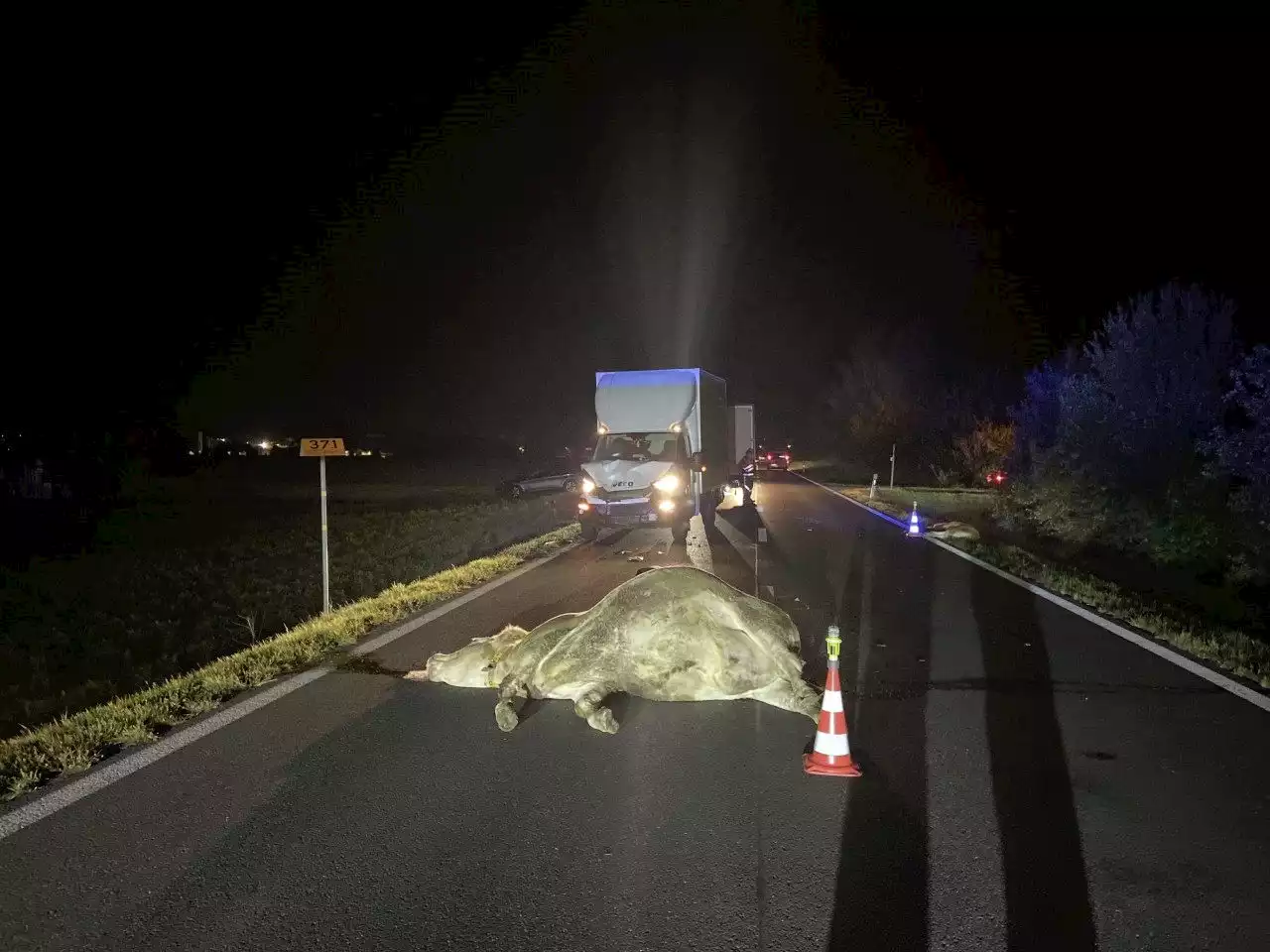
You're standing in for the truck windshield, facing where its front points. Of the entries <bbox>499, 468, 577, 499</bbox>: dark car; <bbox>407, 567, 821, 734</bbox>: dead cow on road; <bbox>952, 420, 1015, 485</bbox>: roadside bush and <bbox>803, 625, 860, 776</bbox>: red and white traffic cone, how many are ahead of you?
2

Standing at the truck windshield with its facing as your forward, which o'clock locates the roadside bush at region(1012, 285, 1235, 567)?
The roadside bush is roughly at 9 o'clock from the truck windshield.

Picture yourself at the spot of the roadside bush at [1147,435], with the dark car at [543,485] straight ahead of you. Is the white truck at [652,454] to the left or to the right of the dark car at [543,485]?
left

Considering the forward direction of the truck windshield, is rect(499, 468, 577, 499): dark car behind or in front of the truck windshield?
behind

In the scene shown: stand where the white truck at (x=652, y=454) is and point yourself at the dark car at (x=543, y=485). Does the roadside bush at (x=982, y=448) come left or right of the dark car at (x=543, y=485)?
right

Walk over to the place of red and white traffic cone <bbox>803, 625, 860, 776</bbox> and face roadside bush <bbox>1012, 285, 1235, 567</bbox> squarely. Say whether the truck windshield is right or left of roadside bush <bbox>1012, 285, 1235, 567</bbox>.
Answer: left

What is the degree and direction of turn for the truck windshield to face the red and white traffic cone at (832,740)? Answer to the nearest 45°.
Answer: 0° — it already faces it

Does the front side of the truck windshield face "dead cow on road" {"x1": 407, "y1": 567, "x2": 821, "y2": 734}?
yes

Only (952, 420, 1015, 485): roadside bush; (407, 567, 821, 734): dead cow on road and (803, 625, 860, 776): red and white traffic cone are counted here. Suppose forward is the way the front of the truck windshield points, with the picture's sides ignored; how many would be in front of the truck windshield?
2

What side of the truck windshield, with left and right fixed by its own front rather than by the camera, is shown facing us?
front

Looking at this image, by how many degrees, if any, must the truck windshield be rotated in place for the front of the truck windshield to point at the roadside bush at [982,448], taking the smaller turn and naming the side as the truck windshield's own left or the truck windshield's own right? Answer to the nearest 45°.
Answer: approximately 135° to the truck windshield's own left

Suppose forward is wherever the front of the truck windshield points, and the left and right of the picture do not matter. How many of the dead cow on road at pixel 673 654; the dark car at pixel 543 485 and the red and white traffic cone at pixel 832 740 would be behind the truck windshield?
1
